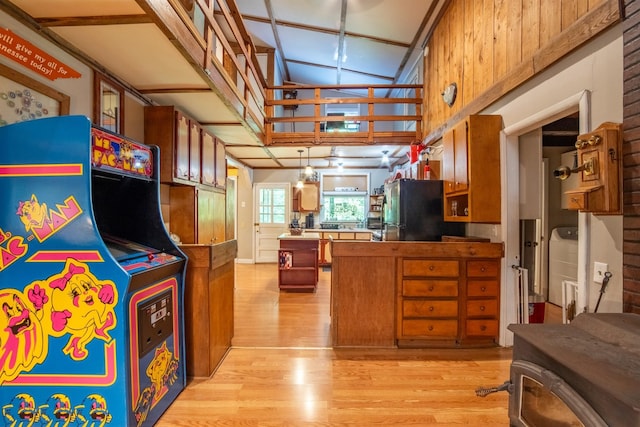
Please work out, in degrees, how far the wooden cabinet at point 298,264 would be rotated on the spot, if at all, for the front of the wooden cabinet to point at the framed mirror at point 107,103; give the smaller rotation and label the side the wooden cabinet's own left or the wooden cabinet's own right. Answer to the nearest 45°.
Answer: approximately 45° to the wooden cabinet's own right

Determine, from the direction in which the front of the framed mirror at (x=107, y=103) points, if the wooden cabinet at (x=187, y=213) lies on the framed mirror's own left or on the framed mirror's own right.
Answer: on the framed mirror's own left

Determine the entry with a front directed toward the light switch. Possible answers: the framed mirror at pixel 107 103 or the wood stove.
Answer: the framed mirror

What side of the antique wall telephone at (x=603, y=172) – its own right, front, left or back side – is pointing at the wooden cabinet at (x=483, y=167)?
right

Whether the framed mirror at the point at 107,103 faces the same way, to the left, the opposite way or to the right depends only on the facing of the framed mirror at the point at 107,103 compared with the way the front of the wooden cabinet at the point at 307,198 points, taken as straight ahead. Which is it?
to the left

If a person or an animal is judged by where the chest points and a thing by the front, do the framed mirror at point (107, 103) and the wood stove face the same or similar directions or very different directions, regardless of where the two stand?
very different directions

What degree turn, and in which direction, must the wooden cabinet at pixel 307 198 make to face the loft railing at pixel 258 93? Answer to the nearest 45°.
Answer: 0° — it already faces it

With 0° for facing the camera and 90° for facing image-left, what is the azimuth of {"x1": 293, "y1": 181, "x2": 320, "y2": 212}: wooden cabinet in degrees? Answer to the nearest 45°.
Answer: approximately 0°

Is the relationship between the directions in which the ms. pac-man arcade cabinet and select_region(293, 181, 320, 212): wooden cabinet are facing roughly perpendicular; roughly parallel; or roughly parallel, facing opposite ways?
roughly perpendicular

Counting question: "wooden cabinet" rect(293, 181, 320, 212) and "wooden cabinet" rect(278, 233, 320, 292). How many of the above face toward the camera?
2

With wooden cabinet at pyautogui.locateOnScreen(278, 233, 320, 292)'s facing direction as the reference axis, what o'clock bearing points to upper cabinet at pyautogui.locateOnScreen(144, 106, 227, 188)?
The upper cabinet is roughly at 1 o'clock from the wooden cabinet.
